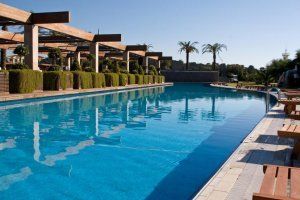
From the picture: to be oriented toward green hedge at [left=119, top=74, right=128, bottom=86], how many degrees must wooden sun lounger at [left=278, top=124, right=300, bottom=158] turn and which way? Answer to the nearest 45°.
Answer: approximately 45° to its right

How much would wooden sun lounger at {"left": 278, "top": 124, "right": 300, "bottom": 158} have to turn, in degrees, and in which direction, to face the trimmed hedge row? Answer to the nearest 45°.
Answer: approximately 45° to its right

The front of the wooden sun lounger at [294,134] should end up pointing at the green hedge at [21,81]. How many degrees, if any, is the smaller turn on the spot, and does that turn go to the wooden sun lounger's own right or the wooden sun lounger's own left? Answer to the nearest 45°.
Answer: approximately 45° to the wooden sun lounger's own right

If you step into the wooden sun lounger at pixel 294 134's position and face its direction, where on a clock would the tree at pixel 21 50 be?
The tree is roughly at 1 o'clock from the wooden sun lounger.

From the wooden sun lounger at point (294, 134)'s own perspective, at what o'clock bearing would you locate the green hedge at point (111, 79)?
The green hedge is roughly at 2 o'clock from the wooden sun lounger.

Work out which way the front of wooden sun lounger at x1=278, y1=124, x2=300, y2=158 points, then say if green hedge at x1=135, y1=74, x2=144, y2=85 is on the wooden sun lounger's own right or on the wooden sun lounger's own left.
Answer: on the wooden sun lounger's own right

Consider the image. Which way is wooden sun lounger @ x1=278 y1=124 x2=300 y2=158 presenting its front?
to the viewer's left

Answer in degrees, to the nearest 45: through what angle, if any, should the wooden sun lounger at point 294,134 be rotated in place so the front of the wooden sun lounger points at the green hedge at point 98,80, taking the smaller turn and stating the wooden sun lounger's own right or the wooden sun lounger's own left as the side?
approximately 45° to the wooden sun lounger's own right
